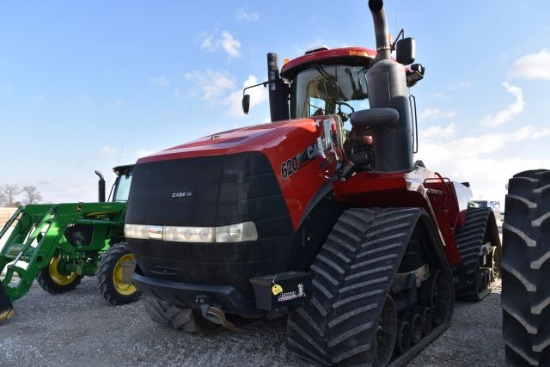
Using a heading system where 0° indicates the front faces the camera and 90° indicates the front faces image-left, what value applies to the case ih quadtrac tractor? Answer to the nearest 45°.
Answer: approximately 45°

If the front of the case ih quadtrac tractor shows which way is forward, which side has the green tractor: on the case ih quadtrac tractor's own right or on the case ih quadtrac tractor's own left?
on the case ih quadtrac tractor's own right

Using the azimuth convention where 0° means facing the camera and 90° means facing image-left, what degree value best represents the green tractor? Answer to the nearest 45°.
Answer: approximately 45°
